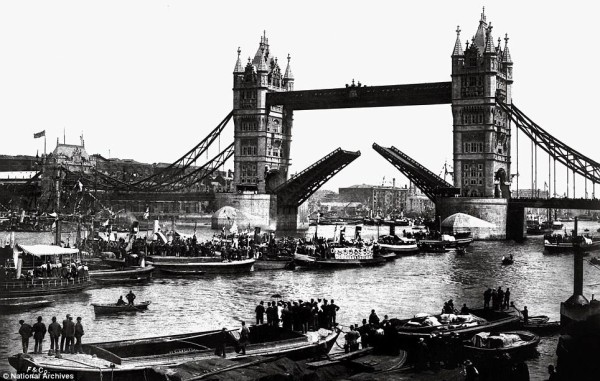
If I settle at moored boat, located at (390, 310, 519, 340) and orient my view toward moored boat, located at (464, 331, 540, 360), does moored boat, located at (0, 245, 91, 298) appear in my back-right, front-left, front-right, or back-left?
back-right

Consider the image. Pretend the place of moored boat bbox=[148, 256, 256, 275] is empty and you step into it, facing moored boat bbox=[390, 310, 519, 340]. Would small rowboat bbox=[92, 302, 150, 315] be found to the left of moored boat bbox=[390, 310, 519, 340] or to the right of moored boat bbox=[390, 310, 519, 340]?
right

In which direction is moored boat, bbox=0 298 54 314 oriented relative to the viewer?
to the viewer's right

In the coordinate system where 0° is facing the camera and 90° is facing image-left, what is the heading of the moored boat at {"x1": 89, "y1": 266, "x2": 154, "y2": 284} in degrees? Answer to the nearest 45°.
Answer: approximately 270°

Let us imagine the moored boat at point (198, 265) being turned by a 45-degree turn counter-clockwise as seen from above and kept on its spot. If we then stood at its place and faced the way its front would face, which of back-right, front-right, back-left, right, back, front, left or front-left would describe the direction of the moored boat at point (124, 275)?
back

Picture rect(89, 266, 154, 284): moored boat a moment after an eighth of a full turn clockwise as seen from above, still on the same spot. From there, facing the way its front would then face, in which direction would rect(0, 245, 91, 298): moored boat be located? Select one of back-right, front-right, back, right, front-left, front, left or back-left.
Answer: right

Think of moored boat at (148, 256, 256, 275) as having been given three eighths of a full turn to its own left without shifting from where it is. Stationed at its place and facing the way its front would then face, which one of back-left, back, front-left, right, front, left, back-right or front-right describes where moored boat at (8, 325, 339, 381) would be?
back-left

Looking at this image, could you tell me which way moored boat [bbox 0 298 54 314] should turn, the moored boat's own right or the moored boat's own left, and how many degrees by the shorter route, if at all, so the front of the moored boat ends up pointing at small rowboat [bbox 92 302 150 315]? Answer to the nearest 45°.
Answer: approximately 45° to the moored boat's own right
